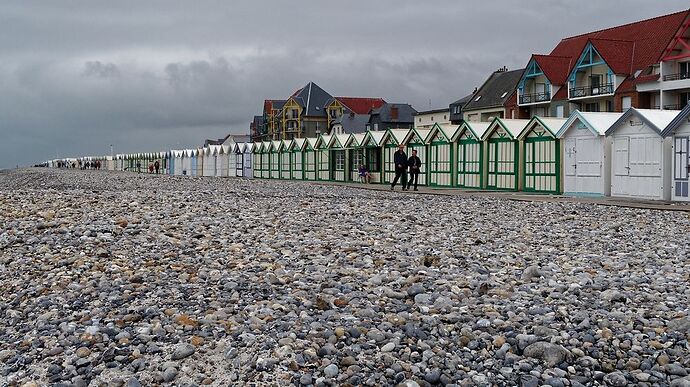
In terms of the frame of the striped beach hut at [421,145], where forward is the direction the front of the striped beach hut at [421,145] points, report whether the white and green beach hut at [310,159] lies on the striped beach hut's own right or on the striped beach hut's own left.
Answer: on the striped beach hut's own right

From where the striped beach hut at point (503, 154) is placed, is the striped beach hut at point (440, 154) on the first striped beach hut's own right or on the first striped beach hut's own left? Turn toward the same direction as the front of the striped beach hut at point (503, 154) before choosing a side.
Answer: on the first striped beach hut's own right

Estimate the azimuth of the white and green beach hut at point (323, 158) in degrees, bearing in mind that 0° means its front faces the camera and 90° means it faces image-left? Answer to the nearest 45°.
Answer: approximately 45°

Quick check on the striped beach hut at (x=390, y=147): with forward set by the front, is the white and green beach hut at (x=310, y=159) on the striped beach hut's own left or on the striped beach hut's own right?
on the striped beach hut's own right

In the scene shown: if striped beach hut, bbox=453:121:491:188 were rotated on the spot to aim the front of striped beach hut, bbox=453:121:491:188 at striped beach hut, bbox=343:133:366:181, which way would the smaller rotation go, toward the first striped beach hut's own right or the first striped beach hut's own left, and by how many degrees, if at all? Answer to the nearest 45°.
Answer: approximately 90° to the first striped beach hut's own right

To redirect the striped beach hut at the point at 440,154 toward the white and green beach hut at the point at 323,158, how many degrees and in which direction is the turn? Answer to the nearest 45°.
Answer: approximately 90° to its right

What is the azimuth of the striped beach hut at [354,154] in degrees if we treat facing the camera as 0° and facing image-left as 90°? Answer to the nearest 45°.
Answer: approximately 45°

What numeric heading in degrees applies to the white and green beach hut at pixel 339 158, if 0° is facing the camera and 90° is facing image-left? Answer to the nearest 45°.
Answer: approximately 45°
